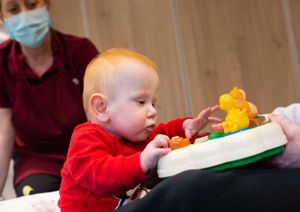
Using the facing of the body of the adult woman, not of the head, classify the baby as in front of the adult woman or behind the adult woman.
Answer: in front

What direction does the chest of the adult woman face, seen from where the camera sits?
toward the camera

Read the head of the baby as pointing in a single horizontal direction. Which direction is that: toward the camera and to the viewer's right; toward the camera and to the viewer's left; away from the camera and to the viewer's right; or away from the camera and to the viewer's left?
toward the camera and to the viewer's right

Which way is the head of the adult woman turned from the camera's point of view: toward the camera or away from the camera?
toward the camera
